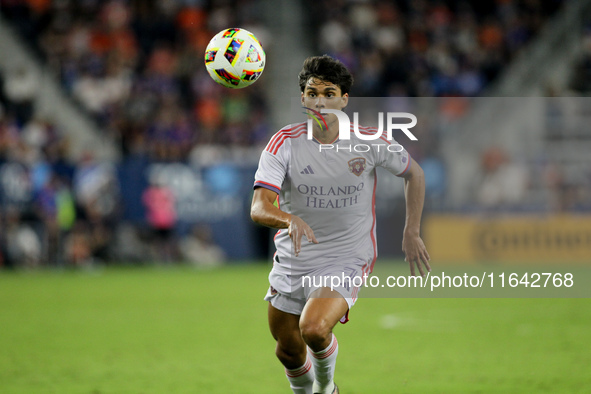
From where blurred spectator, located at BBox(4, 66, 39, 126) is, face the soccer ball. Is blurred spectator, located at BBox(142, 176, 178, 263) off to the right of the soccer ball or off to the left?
left

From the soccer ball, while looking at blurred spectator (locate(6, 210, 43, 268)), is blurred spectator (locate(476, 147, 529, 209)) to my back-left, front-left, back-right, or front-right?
front-right

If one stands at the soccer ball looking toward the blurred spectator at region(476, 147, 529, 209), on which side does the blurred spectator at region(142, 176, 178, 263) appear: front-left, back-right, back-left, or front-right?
front-left

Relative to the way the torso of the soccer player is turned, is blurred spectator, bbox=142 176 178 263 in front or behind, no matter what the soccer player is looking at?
behind

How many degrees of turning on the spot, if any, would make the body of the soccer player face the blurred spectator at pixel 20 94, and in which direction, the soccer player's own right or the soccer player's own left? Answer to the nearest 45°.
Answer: approximately 135° to the soccer player's own right

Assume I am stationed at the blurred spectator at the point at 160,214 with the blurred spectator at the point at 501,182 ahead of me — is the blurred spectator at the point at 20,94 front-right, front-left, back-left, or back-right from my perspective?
back-left

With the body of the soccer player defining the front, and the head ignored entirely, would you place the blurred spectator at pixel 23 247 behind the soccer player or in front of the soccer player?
behind

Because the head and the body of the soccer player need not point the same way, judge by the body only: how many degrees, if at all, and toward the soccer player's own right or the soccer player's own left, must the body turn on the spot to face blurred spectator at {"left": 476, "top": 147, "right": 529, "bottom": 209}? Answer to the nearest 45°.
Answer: approximately 180°

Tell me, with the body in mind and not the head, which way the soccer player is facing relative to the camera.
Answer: toward the camera
